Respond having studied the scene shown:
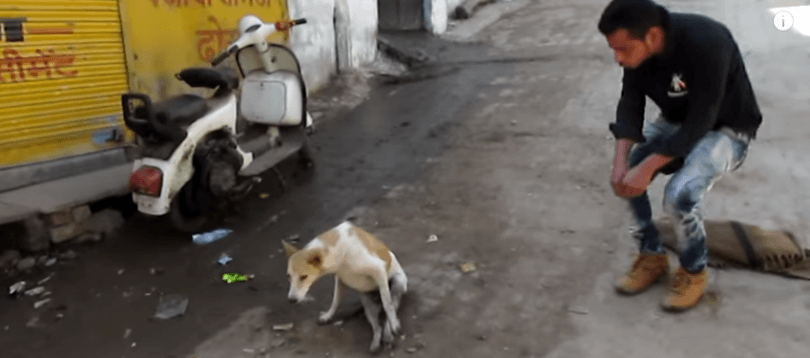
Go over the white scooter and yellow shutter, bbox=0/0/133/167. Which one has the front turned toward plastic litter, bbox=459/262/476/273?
the yellow shutter

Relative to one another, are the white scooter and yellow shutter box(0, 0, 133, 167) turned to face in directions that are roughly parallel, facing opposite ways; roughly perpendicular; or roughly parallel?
roughly perpendicular

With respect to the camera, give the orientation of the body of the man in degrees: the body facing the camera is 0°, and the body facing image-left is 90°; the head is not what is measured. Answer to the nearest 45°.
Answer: approximately 45°

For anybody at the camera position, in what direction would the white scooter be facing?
facing away from the viewer and to the right of the viewer

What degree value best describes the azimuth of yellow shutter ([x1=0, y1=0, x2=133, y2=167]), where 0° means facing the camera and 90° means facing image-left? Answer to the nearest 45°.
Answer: approximately 315°

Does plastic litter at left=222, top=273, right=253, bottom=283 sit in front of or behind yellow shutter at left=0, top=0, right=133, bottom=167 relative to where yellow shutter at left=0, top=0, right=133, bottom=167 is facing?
in front

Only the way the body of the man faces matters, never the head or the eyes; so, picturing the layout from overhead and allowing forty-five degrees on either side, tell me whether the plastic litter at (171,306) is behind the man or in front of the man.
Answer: in front

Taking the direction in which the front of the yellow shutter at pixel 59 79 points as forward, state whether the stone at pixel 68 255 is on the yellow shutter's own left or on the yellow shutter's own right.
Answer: on the yellow shutter's own right

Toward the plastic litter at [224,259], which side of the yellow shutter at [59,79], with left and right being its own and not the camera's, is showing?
front

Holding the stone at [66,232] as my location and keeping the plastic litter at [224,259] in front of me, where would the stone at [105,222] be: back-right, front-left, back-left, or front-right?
front-left

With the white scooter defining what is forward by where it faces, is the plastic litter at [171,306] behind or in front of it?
behind

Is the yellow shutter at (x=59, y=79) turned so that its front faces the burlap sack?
yes

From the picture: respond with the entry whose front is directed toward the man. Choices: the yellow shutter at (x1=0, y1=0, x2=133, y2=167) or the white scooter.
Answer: the yellow shutter

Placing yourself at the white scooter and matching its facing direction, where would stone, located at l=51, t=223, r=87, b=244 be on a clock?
The stone is roughly at 7 o'clock from the white scooter.

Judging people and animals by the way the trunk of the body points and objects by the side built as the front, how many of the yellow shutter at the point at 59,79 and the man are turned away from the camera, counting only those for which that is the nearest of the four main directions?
0

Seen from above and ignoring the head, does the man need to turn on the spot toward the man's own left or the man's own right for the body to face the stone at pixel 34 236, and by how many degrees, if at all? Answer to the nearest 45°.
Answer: approximately 45° to the man's own right

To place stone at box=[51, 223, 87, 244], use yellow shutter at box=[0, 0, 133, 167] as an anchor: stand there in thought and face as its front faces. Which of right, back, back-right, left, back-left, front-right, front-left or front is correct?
front-right
